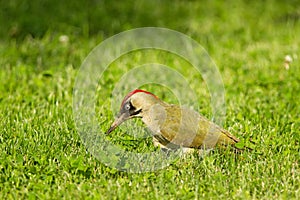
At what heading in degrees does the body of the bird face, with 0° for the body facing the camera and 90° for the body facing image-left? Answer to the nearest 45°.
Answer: approximately 90°
